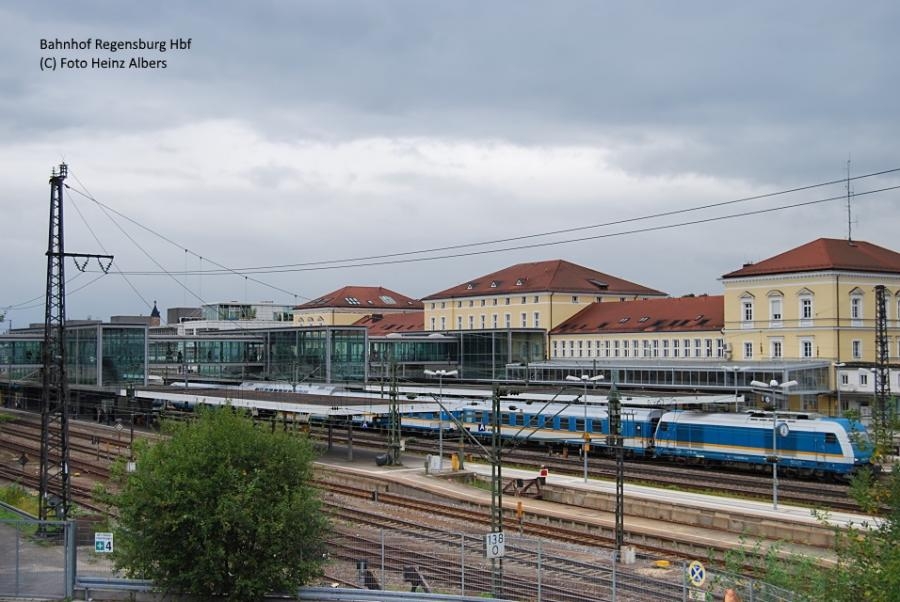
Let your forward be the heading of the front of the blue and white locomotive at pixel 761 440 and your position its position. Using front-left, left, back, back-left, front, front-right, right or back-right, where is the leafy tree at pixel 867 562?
front-right

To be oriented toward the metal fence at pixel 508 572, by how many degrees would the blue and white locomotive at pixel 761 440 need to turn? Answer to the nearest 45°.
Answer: approximately 45° to its right

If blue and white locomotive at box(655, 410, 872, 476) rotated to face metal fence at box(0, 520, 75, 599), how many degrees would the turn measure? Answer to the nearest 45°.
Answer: approximately 90° to its right

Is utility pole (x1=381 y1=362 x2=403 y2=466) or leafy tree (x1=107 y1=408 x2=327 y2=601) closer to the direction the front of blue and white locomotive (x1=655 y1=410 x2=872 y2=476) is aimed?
the leafy tree

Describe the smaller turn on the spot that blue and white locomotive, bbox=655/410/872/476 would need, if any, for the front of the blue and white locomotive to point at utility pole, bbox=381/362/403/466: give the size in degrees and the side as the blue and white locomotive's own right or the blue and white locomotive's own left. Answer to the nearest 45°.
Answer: approximately 135° to the blue and white locomotive's own right

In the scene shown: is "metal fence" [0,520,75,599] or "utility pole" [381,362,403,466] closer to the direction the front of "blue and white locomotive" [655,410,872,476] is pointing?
the metal fence

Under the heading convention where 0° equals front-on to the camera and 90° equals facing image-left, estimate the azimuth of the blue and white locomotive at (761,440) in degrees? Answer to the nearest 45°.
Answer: approximately 315°
